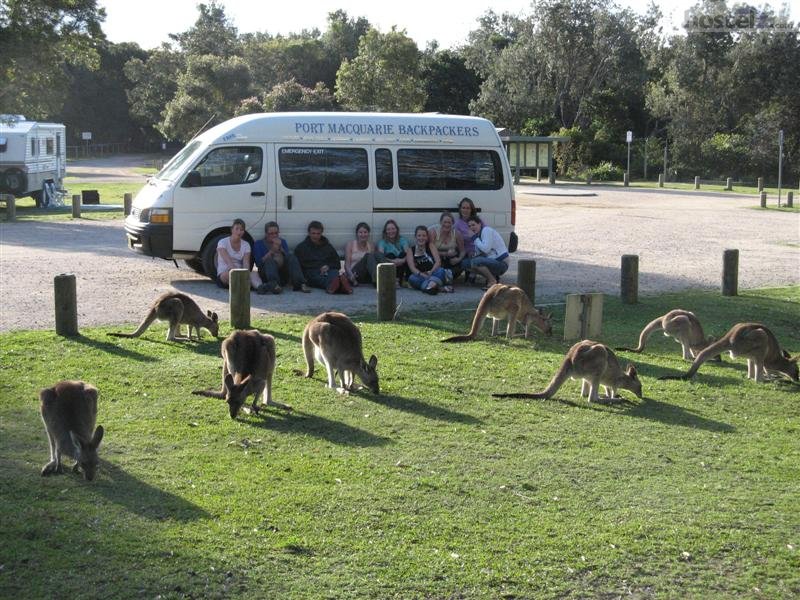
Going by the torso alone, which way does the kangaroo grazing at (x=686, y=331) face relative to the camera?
to the viewer's right

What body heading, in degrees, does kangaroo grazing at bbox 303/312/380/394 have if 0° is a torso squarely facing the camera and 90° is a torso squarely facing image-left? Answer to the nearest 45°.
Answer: approximately 315°

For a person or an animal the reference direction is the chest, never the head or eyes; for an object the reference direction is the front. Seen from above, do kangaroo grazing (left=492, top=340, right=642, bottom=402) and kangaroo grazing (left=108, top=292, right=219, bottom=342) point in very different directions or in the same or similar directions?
same or similar directions

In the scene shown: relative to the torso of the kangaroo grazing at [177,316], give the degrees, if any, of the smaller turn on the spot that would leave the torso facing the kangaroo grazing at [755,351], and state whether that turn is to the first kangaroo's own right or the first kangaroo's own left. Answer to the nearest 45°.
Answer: approximately 45° to the first kangaroo's own right

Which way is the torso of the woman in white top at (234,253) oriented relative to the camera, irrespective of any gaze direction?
toward the camera

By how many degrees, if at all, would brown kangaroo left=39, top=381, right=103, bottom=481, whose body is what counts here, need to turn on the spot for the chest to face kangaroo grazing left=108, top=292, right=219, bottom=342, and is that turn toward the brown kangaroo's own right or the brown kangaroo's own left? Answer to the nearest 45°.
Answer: approximately 135° to the brown kangaroo's own left

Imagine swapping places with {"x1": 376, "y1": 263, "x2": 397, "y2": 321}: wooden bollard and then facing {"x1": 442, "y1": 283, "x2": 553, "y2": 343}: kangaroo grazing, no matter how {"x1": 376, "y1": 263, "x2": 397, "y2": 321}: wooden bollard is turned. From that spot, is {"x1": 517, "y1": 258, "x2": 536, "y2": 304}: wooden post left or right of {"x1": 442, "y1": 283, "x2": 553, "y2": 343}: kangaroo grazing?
left

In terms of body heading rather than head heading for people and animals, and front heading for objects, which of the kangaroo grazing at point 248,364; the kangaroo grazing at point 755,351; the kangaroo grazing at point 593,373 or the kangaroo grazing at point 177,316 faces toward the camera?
the kangaroo grazing at point 248,364

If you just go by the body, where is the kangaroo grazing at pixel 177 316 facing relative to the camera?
to the viewer's right

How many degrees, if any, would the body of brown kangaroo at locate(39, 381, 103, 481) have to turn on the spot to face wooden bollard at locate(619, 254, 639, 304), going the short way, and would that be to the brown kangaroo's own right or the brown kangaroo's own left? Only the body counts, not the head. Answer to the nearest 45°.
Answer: approximately 90° to the brown kangaroo's own left

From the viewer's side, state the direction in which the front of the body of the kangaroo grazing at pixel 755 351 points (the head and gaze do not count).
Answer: to the viewer's right

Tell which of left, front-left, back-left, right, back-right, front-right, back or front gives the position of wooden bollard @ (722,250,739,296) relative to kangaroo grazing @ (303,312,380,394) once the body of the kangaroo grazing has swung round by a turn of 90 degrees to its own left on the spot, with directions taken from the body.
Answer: front

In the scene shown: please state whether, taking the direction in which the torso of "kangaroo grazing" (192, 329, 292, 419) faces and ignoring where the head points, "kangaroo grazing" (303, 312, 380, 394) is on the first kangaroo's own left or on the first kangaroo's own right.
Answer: on the first kangaroo's own left

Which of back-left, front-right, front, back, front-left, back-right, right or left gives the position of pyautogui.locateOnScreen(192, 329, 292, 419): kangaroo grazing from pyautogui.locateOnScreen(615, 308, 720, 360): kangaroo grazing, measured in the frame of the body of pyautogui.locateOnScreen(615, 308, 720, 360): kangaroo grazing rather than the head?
back-right

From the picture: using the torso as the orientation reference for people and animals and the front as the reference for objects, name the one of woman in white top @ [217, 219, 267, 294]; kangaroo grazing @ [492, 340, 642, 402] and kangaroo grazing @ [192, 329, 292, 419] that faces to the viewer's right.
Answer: kangaroo grazing @ [492, 340, 642, 402]

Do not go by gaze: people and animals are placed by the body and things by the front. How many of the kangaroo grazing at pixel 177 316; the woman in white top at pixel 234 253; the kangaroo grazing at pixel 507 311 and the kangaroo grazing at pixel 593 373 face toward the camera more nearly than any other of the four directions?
1

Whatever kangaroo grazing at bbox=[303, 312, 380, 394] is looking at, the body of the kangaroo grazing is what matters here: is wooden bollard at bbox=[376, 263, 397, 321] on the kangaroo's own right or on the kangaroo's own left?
on the kangaroo's own left

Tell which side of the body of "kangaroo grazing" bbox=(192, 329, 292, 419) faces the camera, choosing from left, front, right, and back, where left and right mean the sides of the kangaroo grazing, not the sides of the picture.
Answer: front

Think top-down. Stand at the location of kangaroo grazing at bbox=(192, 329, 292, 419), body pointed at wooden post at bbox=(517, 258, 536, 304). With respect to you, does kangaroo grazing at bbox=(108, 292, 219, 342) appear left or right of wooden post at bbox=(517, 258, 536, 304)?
left
